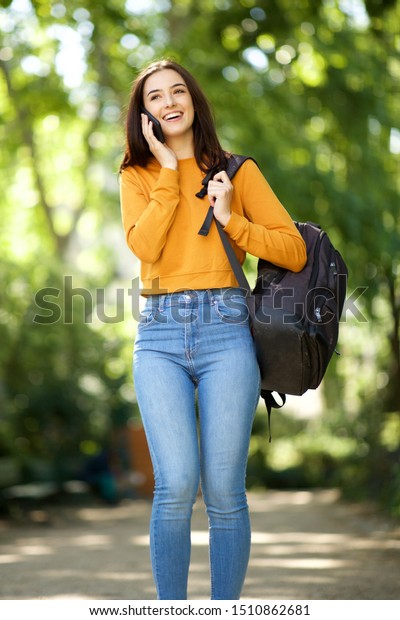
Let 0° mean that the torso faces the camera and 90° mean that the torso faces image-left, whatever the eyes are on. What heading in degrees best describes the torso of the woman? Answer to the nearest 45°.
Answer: approximately 0°
